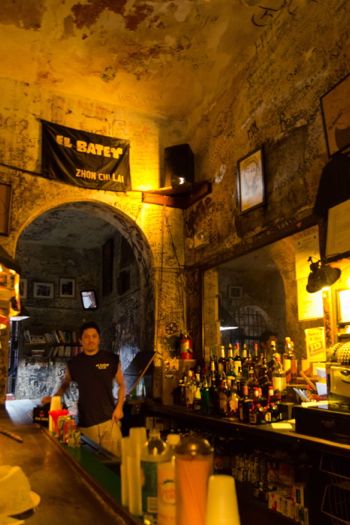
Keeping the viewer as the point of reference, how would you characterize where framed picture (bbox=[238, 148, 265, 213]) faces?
facing the viewer and to the left of the viewer

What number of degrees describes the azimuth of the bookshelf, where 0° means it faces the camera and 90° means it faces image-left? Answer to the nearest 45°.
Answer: approximately 0°

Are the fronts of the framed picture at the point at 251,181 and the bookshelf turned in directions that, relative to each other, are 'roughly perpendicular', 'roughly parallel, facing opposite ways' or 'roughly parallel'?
roughly perpendicular

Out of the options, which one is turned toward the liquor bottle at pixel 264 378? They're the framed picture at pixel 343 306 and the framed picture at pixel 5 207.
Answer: the framed picture at pixel 5 207

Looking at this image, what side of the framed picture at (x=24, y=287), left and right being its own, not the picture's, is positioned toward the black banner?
front

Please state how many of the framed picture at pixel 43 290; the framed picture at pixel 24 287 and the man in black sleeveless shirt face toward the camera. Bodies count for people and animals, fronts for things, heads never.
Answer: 3

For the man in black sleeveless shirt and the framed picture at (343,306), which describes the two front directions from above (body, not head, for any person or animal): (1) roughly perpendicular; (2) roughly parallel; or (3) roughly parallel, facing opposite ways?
roughly perpendicular

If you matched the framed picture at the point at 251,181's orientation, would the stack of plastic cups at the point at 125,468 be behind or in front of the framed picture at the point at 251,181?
in front

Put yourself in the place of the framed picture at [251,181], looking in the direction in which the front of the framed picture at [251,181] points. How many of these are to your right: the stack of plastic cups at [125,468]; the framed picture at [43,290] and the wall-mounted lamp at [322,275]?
1

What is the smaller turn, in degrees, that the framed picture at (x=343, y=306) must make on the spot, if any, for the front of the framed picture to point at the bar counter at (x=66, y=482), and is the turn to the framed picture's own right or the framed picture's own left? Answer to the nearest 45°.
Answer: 0° — it already faces it

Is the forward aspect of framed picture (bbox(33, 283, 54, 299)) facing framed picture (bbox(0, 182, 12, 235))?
yes

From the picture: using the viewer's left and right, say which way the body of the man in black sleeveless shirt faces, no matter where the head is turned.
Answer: facing the viewer

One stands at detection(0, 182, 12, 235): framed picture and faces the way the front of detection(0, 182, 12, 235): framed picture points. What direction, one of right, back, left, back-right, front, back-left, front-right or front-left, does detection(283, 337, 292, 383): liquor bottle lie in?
front

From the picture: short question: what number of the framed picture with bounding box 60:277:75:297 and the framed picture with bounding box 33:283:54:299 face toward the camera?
2

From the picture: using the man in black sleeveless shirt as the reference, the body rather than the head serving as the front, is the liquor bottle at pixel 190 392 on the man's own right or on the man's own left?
on the man's own left
